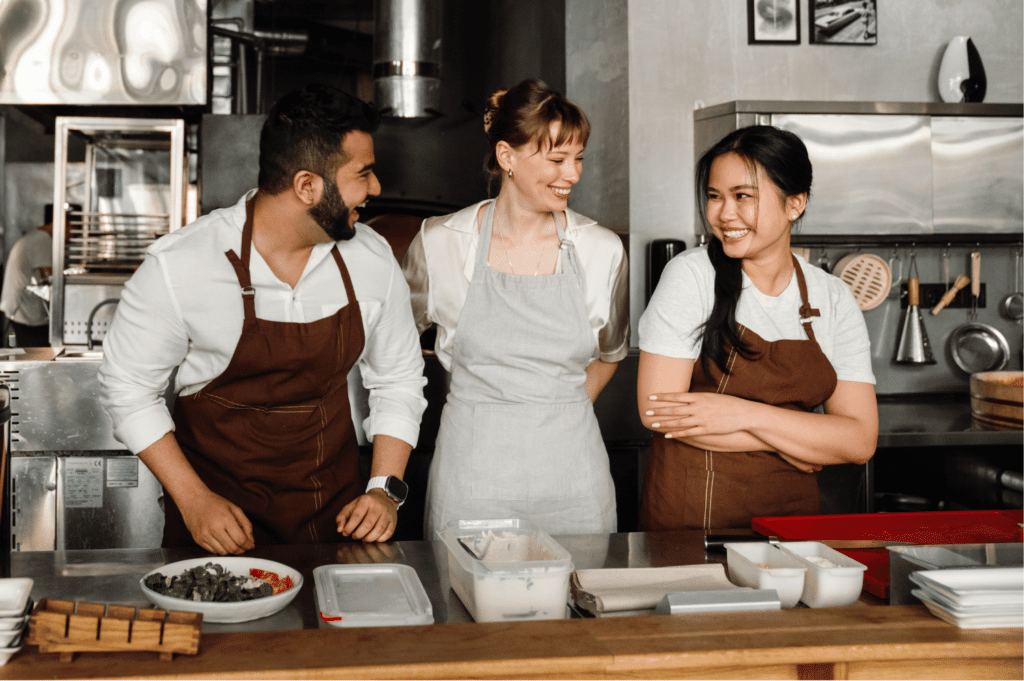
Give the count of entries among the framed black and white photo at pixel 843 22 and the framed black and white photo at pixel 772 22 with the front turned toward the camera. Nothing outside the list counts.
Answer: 2

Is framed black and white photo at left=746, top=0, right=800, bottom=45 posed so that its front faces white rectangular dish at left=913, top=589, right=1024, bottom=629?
yes

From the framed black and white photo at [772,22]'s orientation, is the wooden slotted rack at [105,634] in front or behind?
in front

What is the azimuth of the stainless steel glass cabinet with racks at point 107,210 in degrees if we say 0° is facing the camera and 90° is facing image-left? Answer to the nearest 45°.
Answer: approximately 0°

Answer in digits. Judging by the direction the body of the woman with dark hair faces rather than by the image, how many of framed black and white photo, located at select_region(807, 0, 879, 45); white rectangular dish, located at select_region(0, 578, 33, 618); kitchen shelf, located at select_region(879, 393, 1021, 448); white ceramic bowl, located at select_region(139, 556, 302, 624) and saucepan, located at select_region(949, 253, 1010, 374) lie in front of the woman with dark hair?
2

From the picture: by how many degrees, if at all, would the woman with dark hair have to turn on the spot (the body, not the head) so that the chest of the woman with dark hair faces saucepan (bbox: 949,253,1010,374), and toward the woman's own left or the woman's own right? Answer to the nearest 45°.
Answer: approximately 180°

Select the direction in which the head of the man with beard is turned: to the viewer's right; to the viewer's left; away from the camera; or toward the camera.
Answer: to the viewer's right

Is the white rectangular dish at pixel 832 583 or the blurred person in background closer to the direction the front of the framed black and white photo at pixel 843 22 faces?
the white rectangular dish
